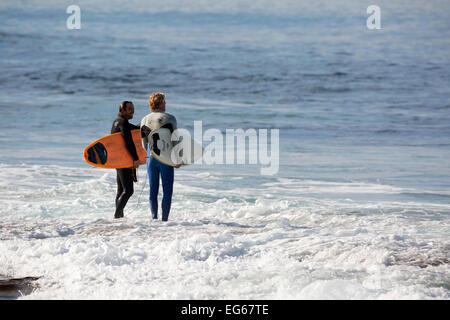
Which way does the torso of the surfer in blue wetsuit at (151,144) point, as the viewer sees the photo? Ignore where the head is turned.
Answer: away from the camera
